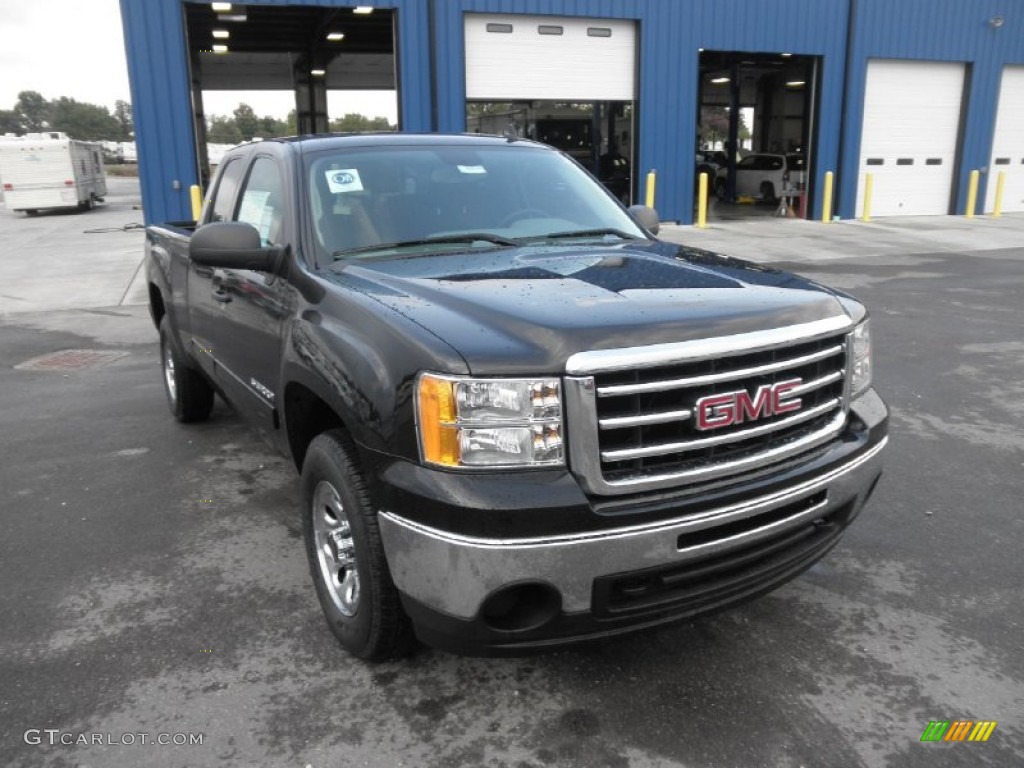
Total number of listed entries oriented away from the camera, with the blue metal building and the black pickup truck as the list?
0

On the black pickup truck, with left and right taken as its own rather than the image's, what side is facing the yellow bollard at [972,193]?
left

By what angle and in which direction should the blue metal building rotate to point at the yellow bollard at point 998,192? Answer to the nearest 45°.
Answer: approximately 135° to its left

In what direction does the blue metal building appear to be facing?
toward the camera

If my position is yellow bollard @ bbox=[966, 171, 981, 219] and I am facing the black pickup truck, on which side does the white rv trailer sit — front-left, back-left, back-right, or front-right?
front-right

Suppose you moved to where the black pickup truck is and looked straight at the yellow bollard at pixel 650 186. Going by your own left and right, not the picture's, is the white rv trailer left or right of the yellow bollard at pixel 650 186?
left

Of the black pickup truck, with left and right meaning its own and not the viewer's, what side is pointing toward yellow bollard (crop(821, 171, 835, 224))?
left

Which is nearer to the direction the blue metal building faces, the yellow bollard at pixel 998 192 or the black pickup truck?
the black pickup truck

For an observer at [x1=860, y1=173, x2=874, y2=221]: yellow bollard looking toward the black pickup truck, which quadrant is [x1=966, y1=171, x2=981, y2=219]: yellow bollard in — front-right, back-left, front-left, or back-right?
back-left

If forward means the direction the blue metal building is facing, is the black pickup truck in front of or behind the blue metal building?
in front

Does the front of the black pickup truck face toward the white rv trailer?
no

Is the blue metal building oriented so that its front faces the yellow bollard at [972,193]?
no

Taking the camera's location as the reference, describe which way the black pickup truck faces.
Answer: facing the viewer and to the right of the viewer

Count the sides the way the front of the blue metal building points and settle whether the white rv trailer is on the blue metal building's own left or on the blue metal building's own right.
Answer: on the blue metal building's own right
